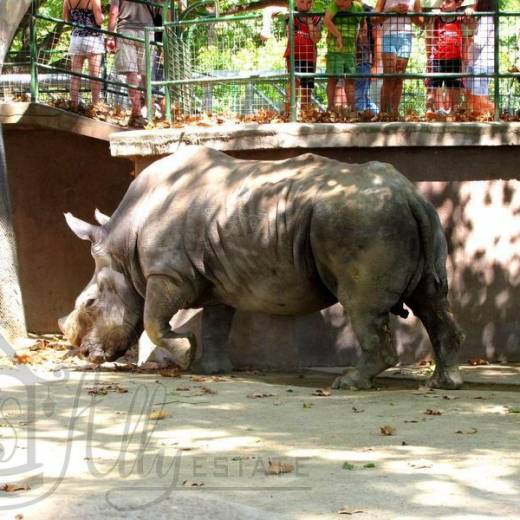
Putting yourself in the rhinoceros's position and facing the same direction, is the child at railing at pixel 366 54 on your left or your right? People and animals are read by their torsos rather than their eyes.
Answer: on your right

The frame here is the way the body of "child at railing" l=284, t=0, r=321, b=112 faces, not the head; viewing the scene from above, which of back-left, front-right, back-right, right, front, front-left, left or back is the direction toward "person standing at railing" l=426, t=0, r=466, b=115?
left

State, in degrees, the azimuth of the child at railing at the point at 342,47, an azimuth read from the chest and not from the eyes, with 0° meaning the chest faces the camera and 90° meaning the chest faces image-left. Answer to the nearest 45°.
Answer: approximately 0°

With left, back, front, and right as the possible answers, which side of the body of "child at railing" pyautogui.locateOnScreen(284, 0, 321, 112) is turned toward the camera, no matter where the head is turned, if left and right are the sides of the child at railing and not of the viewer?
front

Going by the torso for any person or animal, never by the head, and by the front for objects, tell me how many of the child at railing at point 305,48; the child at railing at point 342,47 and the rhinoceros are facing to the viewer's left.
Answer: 1

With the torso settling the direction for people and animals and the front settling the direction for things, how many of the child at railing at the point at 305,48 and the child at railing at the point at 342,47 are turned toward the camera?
2

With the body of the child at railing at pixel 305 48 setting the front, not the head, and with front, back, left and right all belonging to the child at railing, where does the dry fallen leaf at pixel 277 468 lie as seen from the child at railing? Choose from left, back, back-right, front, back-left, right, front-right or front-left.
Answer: front

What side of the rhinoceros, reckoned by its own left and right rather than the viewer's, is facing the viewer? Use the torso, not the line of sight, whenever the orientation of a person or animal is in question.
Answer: left

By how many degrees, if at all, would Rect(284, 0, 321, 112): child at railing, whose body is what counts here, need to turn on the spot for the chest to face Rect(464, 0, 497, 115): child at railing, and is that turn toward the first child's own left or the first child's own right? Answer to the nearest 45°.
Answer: approximately 90° to the first child's own left

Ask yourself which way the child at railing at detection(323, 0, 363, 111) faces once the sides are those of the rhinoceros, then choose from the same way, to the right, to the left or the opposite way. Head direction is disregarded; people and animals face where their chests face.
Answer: to the left

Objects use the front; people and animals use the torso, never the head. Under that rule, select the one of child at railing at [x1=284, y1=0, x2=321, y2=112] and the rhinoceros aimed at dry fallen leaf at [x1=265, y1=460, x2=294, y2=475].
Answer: the child at railing

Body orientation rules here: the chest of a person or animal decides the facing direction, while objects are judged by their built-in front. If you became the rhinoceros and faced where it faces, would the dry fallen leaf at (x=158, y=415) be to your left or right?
on your left

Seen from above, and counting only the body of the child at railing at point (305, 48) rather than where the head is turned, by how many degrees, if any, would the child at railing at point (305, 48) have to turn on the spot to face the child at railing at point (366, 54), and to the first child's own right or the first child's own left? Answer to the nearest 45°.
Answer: approximately 90° to the first child's own left

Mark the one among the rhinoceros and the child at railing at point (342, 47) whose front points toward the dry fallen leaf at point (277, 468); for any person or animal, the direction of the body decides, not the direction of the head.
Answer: the child at railing

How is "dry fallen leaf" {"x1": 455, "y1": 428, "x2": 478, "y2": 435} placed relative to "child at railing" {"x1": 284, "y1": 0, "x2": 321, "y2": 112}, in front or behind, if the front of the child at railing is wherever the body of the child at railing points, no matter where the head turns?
in front

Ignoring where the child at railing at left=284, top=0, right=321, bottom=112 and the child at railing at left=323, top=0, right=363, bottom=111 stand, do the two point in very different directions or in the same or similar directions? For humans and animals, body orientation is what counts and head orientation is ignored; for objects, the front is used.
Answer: same or similar directions

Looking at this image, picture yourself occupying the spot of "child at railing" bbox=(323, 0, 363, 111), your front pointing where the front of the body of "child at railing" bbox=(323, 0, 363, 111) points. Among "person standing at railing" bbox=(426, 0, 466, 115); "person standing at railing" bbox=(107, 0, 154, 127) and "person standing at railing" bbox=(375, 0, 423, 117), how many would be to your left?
2
